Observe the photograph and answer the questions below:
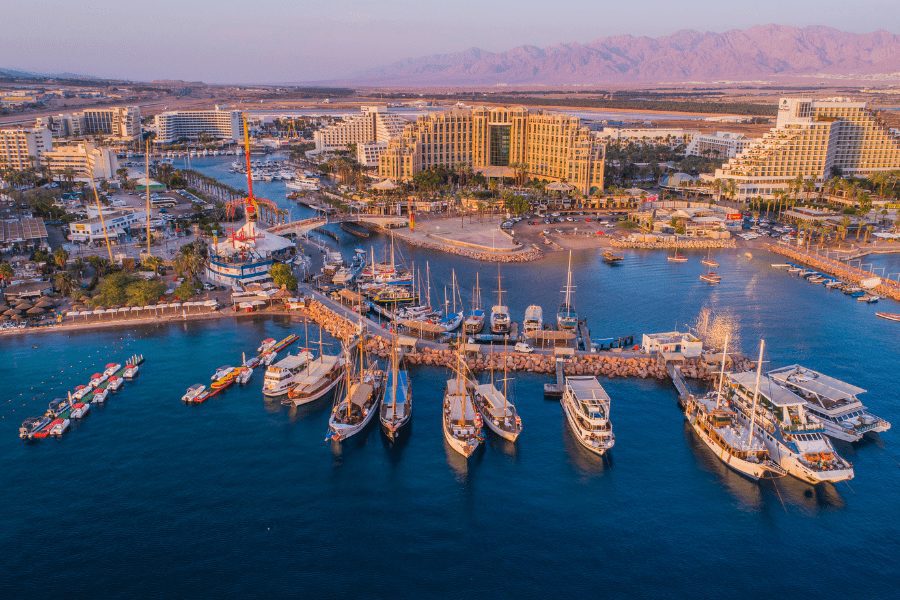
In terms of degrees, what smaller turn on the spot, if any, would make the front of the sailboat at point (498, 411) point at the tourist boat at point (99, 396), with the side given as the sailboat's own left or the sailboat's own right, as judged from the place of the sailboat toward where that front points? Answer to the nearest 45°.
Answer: approximately 135° to the sailboat's own right

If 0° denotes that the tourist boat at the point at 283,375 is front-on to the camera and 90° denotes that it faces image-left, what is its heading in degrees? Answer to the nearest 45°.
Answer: approximately 45°

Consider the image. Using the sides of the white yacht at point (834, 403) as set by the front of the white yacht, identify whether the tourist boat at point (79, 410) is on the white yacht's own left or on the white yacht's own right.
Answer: on the white yacht's own right

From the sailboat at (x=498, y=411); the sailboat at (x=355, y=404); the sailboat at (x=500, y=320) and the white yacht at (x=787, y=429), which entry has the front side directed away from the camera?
the sailboat at (x=500, y=320)

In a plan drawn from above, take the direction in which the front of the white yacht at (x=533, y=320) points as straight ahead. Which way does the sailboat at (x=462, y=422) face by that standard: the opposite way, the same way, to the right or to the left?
the opposite way

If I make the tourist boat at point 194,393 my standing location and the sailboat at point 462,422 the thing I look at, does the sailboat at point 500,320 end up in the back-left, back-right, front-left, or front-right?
front-left

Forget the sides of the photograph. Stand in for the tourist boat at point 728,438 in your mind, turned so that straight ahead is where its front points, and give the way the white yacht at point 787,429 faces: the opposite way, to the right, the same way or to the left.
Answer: the same way

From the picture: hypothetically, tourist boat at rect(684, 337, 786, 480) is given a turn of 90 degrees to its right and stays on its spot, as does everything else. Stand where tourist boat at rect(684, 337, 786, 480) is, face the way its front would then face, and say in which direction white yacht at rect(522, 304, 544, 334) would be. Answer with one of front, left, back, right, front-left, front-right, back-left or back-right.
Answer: right

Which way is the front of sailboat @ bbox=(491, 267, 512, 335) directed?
away from the camera

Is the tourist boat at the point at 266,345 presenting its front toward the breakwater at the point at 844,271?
no

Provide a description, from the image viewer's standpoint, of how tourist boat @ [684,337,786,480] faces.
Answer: facing the viewer and to the right of the viewer

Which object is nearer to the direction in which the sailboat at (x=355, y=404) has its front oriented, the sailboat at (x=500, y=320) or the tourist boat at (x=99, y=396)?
the tourist boat

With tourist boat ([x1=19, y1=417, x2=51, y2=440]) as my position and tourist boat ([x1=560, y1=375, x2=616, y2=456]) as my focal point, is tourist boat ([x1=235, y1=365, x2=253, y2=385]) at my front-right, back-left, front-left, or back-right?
front-left

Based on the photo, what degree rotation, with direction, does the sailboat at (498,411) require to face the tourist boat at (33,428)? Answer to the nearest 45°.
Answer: approximately 135° to its right

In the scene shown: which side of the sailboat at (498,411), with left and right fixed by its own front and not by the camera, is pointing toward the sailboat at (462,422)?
right

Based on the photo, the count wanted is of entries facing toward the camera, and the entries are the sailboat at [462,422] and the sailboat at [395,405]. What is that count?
2

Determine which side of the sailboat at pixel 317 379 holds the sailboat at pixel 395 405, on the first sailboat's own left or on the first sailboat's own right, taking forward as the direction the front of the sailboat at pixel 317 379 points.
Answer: on the first sailboat's own left

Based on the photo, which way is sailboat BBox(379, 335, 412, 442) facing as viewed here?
toward the camera

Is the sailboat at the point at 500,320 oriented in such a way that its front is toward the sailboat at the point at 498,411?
no

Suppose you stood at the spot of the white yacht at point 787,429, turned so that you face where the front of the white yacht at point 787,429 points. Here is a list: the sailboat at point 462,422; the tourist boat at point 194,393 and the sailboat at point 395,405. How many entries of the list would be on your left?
0

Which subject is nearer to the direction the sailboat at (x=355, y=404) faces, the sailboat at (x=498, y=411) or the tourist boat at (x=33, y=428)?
the tourist boat

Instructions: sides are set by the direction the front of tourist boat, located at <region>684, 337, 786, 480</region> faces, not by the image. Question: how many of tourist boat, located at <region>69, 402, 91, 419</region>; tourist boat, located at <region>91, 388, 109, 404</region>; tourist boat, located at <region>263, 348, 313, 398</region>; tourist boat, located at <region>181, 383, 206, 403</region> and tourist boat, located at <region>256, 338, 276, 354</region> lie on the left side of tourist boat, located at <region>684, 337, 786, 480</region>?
0
